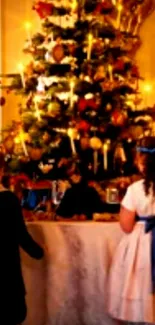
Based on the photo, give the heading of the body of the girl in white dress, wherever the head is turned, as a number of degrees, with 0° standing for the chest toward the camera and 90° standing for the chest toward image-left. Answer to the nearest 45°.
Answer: approximately 135°
